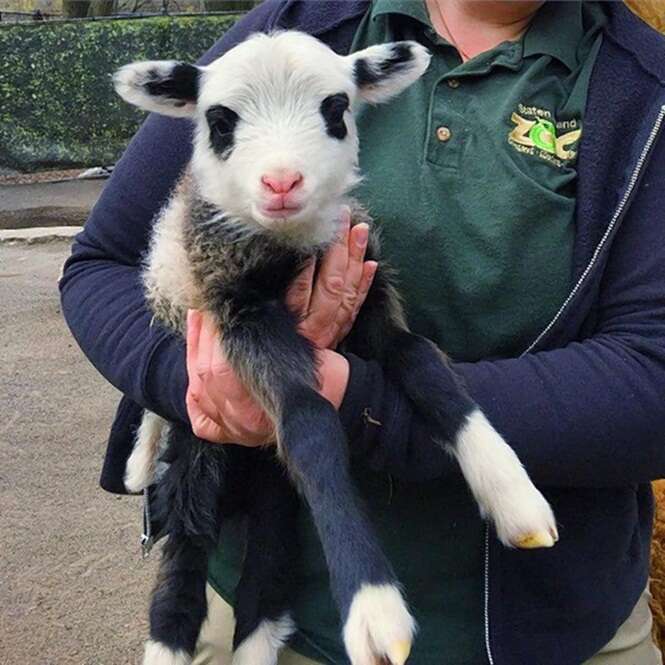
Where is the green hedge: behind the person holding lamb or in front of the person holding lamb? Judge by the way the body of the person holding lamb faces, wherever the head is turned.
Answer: behind

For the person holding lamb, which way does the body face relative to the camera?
toward the camera

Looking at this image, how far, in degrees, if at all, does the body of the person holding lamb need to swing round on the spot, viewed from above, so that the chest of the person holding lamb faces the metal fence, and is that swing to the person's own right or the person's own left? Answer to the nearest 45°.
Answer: approximately 180°
